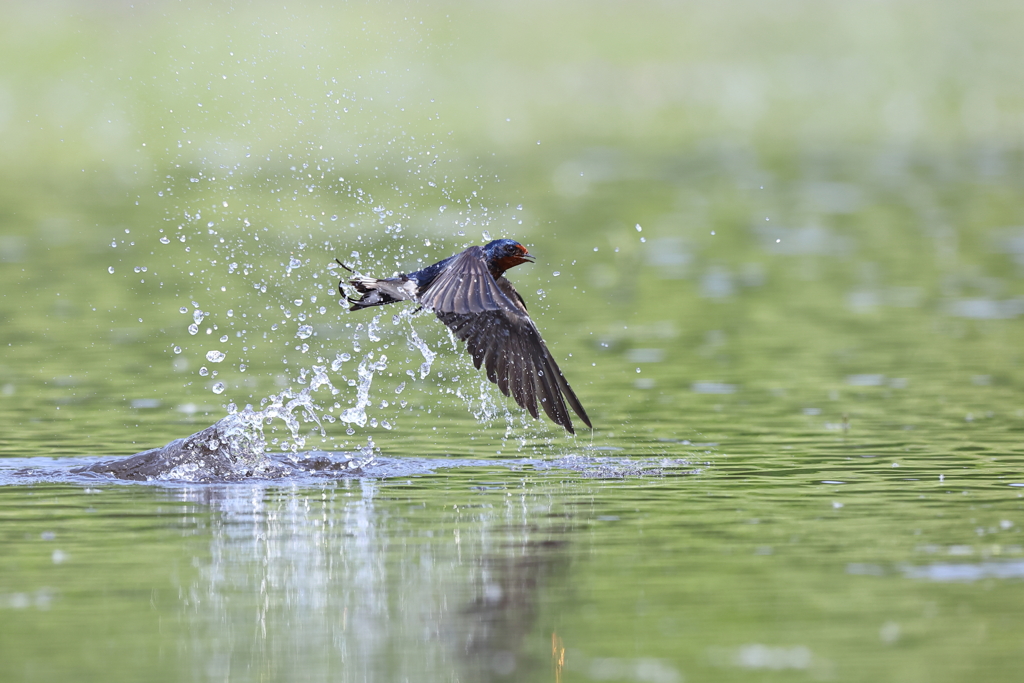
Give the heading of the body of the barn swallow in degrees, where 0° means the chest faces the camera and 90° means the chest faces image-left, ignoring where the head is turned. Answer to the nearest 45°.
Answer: approximately 270°
